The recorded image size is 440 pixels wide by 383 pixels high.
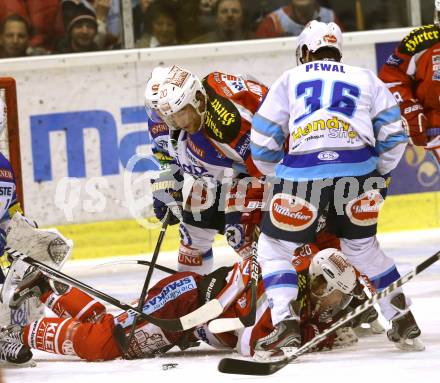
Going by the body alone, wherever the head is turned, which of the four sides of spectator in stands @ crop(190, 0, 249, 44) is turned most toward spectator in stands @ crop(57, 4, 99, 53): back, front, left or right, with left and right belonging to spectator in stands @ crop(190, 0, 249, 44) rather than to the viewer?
right

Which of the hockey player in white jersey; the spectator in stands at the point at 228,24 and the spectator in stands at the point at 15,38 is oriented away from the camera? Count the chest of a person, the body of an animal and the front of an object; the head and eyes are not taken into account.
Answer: the hockey player in white jersey

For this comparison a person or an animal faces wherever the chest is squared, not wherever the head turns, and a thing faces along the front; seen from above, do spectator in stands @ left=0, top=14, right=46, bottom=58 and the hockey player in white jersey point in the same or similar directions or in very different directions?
very different directions

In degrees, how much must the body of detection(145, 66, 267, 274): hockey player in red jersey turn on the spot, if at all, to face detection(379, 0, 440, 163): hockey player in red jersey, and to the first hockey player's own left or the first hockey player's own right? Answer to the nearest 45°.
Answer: approximately 180°

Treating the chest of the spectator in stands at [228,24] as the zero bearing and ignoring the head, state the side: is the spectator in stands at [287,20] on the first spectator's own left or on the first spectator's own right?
on the first spectator's own left

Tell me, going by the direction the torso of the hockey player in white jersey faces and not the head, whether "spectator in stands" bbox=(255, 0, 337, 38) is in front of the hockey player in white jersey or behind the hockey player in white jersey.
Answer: in front

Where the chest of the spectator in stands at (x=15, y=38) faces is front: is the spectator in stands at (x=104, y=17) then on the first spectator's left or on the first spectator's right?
on the first spectator's left

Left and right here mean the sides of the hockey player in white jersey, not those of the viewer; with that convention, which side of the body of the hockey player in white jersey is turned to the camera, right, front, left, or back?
back

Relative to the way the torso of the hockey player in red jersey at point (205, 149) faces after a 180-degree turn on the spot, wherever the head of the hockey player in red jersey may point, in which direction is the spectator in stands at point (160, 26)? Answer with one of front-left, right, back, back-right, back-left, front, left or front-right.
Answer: front-left
